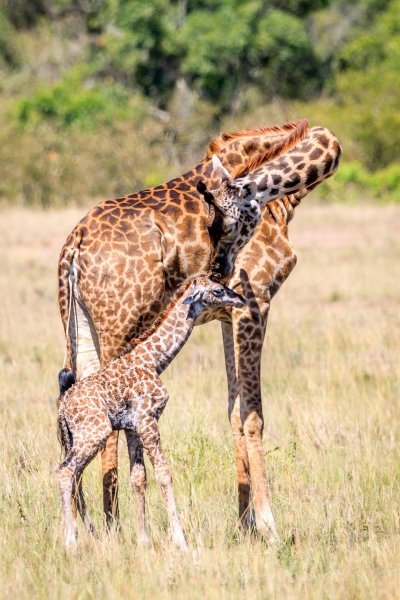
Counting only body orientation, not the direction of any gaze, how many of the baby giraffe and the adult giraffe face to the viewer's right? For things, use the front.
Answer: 2

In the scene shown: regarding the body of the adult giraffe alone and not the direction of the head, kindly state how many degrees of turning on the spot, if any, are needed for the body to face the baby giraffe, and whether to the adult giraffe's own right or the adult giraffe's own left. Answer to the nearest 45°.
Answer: approximately 90° to the adult giraffe's own right

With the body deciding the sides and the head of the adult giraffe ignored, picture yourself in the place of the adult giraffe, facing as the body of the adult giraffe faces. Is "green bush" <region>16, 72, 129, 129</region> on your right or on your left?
on your left

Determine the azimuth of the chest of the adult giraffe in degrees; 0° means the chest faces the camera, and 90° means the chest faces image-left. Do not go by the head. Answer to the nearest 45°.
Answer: approximately 270°

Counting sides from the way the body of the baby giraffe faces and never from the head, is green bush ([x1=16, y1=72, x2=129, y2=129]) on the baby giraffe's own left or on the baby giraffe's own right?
on the baby giraffe's own left

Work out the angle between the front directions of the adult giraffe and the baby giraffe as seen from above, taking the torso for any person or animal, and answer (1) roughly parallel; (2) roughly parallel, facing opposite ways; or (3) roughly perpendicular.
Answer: roughly parallel

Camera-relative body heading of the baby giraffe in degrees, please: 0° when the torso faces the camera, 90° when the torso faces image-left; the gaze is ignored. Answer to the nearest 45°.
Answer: approximately 270°

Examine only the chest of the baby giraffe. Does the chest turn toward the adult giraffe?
no
